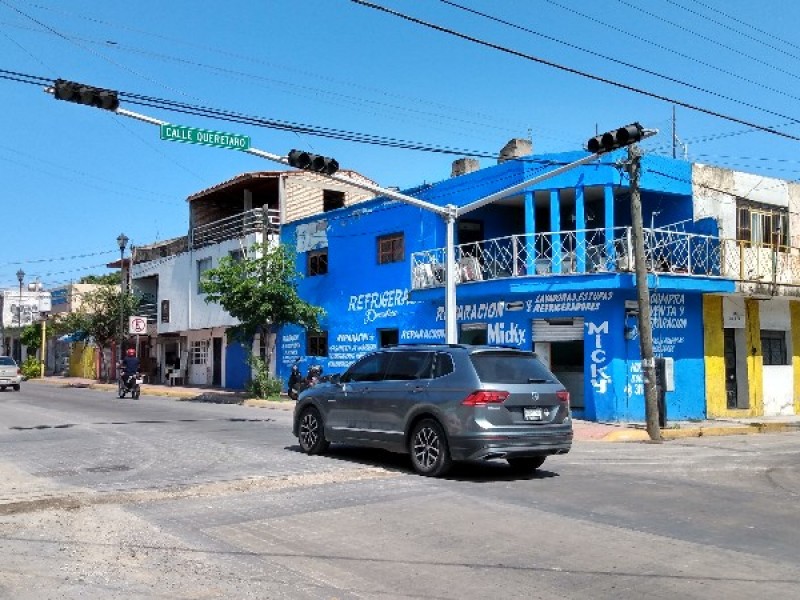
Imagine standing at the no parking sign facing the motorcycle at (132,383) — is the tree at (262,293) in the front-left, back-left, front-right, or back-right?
front-left

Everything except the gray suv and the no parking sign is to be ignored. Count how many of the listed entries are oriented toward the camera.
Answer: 1

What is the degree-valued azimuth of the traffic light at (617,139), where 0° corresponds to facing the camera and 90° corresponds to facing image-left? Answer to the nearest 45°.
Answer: approximately 45°

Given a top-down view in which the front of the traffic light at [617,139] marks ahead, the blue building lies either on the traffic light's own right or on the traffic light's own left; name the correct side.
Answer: on the traffic light's own right

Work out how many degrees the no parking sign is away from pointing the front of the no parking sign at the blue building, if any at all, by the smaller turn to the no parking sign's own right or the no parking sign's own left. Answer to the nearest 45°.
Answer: approximately 45° to the no parking sign's own left

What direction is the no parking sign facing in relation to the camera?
toward the camera

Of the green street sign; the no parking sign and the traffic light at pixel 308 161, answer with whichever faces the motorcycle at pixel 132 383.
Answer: the no parking sign
